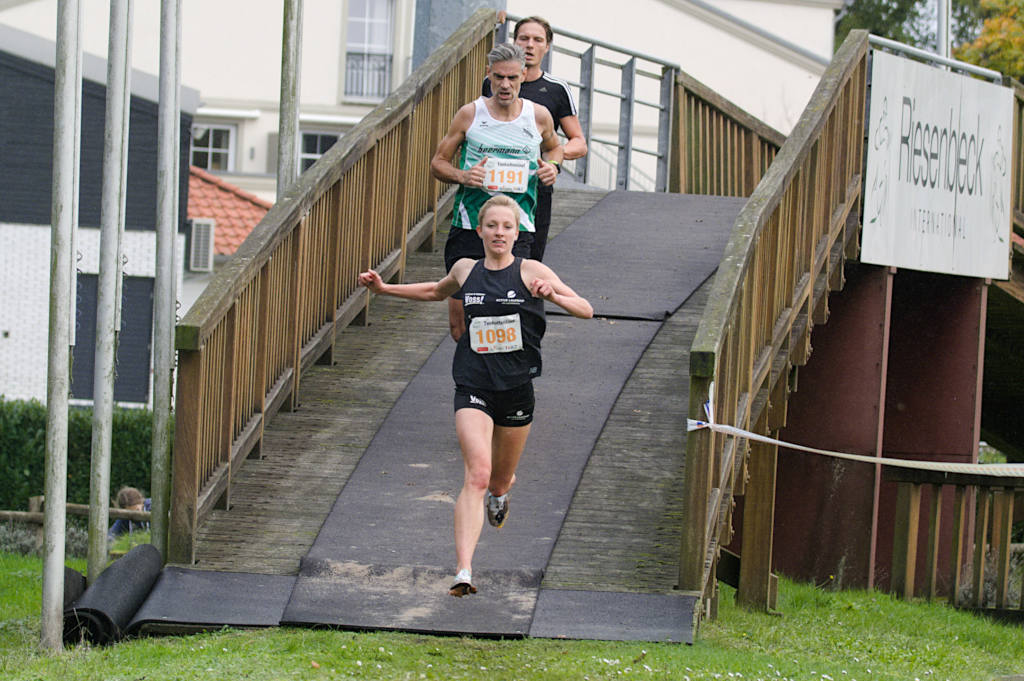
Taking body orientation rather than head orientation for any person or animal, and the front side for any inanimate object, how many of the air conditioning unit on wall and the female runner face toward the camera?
2

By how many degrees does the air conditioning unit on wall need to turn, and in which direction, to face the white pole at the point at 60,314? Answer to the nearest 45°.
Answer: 0° — it already faces it

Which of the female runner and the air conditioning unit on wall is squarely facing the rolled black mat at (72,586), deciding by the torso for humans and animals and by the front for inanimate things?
the air conditioning unit on wall

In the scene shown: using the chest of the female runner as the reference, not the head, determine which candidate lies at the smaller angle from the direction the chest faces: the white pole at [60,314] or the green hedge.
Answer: the white pole

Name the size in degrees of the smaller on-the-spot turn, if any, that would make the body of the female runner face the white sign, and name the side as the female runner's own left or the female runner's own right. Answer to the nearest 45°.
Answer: approximately 135° to the female runner's own left

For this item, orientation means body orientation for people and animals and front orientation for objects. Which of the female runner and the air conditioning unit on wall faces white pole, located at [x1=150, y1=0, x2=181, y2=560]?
the air conditioning unit on wall

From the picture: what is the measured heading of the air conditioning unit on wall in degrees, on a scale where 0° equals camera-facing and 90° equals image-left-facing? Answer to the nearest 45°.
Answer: approximately 0°

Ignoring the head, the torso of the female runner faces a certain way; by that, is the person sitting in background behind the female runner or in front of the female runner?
behind

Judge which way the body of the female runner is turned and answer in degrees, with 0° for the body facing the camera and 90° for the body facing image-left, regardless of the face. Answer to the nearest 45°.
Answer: approximately 0°

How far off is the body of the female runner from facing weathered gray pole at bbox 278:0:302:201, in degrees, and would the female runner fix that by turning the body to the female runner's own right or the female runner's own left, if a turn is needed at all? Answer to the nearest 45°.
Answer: approximately 135° to the female runner's own right
